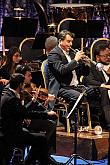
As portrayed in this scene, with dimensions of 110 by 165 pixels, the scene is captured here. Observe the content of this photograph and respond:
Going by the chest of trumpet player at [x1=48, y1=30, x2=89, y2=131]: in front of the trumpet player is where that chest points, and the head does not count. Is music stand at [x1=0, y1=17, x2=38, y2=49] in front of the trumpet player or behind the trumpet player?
behind

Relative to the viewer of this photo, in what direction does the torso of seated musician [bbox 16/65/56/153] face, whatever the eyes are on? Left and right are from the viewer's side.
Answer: facing to the right of the viewer

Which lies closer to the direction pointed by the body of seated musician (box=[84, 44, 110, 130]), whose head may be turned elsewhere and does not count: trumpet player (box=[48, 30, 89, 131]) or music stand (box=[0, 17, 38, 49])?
the trumpet player

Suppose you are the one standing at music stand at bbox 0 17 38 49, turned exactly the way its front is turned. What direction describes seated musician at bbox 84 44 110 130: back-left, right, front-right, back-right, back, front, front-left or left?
back-right

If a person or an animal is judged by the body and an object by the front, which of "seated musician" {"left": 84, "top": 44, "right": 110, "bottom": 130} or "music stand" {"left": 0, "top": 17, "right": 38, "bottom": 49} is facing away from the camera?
the music stand

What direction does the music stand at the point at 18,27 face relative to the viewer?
away from the camera

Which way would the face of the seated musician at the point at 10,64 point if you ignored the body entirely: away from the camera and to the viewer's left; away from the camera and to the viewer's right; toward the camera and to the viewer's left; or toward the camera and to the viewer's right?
toward the camera and to the viewer's right
